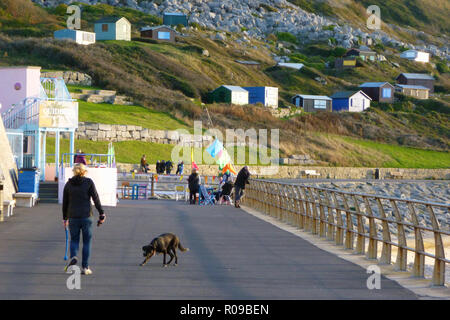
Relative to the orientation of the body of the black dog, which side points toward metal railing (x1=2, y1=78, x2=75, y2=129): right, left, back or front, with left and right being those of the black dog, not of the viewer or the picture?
right

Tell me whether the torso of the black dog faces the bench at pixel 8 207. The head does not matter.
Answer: no

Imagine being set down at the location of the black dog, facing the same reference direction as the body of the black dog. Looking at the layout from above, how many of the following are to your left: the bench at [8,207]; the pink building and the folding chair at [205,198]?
0

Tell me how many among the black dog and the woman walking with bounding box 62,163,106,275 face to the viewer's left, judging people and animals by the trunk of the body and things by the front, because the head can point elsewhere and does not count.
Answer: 1

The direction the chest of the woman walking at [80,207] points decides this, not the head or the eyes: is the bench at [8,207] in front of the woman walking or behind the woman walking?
in front

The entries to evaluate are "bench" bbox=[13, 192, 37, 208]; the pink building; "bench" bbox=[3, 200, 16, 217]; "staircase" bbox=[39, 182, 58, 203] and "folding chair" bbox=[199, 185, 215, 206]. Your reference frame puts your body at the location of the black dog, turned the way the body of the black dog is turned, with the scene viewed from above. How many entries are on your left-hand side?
0

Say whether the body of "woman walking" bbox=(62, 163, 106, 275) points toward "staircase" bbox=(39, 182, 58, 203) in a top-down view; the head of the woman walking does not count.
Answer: yes

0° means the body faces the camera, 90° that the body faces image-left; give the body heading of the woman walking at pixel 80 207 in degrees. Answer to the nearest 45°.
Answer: approximately 180°

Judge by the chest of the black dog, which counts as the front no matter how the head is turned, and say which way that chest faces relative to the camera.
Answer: to the viewer's left

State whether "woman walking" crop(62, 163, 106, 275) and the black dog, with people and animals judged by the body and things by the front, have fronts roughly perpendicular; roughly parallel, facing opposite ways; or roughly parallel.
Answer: roughly perpendicular

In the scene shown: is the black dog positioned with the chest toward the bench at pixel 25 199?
no

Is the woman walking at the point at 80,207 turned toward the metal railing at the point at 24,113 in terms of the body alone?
yes

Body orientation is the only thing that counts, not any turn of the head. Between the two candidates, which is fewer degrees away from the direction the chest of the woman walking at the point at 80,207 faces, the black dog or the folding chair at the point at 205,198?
the folding chair

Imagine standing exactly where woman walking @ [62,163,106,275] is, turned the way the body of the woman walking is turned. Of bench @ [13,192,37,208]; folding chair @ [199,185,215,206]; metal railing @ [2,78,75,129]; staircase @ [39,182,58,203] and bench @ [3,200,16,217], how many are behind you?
0

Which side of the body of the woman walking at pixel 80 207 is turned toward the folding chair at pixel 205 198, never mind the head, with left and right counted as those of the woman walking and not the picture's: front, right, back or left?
front

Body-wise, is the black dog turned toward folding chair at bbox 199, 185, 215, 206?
no
